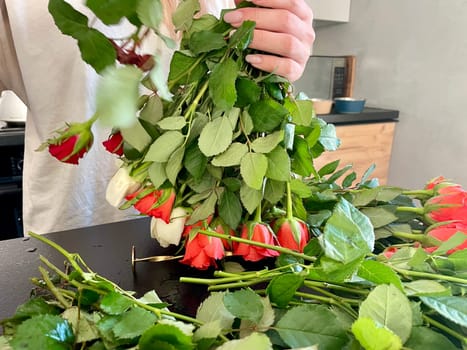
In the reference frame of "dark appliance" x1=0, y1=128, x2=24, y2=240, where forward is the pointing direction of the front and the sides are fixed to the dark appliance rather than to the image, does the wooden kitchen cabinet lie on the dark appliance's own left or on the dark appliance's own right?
on the dark appliance's own left

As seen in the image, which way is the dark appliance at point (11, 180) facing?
toward the camera
